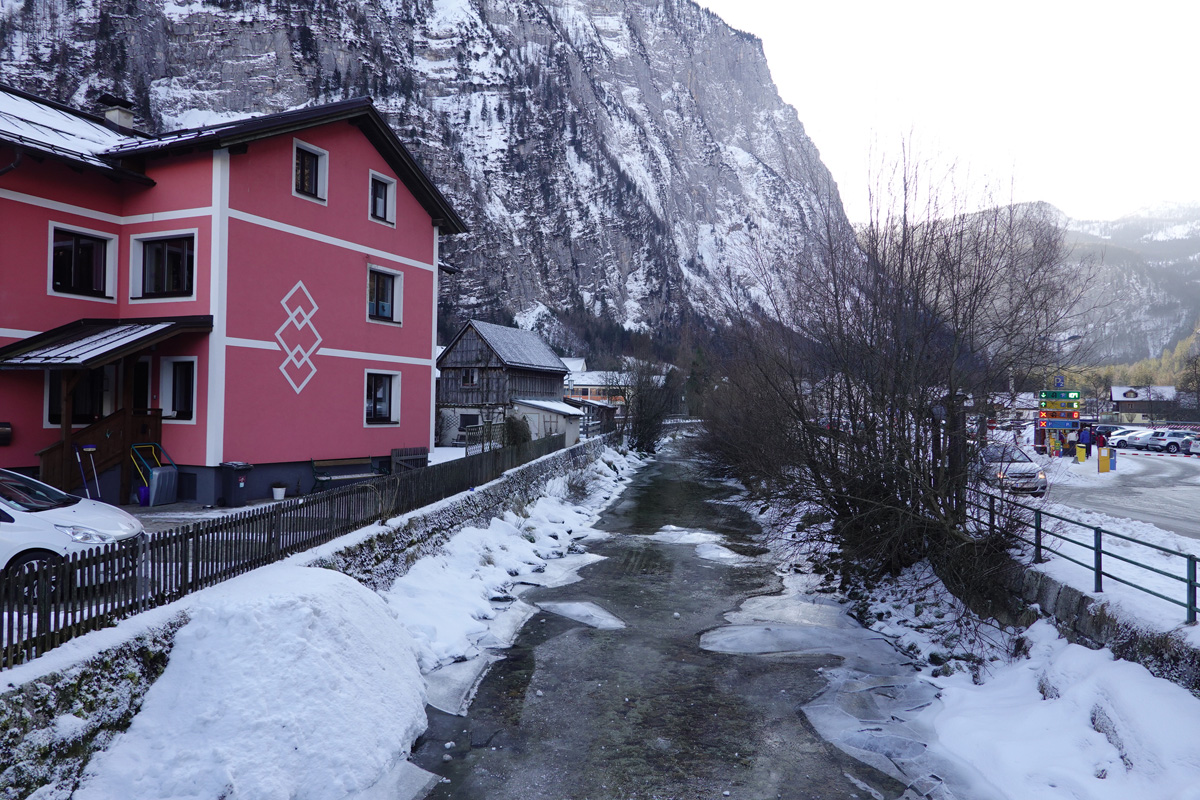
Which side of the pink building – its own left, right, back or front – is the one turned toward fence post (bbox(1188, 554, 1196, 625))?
left

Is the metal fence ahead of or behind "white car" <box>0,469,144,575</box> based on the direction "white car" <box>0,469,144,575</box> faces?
ahead

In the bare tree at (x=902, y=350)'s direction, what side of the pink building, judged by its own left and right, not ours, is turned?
left

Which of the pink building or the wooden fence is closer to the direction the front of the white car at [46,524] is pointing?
the wooden fence

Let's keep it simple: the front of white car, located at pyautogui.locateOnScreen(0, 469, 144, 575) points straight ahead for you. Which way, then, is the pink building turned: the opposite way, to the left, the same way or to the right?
to the right

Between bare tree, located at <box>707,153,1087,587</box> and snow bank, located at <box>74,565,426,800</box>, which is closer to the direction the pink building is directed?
the snow bank

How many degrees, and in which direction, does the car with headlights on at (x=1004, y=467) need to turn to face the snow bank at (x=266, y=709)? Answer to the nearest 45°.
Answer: approximately 90° to its right

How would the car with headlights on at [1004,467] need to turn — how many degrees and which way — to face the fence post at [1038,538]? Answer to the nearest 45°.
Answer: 0° — it already faces it

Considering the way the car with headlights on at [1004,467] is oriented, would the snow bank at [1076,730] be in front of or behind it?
in front

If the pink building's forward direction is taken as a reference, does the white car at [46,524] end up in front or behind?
in front

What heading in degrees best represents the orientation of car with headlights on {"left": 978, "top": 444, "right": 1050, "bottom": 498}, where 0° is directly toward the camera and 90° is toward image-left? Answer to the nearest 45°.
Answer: approximately 315°

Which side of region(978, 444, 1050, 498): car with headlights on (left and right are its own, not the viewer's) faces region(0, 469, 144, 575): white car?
right

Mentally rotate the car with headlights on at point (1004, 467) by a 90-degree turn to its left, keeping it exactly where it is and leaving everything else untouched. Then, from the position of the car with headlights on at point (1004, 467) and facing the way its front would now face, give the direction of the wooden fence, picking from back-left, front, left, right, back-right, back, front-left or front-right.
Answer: back

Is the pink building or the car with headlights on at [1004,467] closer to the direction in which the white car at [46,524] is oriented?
the car with headlights on
